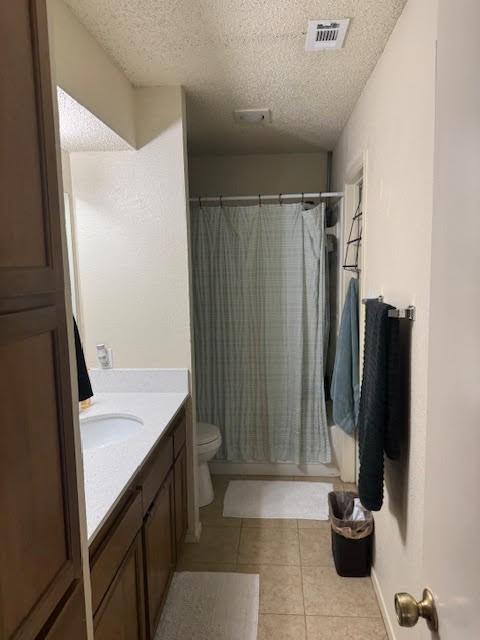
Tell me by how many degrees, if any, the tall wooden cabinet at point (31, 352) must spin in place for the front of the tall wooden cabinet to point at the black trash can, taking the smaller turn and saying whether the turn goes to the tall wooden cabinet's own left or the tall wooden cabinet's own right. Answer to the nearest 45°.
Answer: approximately 45° to the tall wooden cabinet's own left

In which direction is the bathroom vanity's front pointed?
to the viewer's right

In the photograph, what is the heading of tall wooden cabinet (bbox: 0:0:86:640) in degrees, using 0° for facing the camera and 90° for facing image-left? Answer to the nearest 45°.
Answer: approximately 270°

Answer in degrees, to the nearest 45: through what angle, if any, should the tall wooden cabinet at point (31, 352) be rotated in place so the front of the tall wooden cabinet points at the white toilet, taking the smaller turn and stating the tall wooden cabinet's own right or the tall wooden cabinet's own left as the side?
approximately 45° to the tall wooden cabinet's own left

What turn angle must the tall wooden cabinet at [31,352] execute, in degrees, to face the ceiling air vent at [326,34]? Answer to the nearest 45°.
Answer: approximately 45° to its left

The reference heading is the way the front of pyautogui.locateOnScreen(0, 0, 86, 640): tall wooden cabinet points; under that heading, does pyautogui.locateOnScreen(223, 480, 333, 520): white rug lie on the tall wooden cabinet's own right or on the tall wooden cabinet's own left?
on the tall wooden cabinet's own left

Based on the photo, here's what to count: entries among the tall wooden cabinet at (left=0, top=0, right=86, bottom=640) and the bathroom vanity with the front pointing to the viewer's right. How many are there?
2
